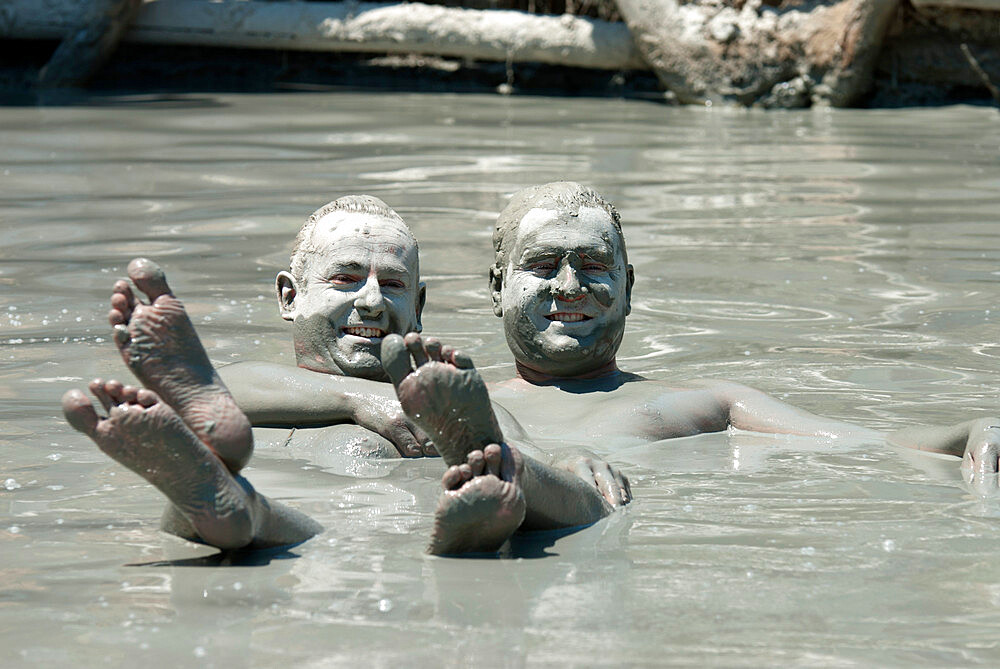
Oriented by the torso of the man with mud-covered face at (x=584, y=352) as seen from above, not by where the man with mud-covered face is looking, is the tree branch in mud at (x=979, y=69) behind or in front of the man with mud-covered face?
behind

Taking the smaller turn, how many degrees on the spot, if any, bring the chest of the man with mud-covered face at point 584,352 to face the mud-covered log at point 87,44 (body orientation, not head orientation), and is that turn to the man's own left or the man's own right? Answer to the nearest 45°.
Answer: approximately 135° to the man's own right

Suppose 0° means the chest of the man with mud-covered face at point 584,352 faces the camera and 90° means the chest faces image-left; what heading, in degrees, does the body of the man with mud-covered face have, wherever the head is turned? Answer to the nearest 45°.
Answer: approximately 0°

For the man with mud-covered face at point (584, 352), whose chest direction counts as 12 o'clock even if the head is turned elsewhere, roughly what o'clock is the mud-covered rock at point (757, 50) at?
The mud-covered rock is roughly at 6 o'clock from the man with mud-covered face.

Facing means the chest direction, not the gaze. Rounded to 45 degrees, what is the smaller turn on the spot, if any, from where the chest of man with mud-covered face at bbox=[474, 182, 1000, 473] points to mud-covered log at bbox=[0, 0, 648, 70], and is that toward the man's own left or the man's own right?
approximately 180°

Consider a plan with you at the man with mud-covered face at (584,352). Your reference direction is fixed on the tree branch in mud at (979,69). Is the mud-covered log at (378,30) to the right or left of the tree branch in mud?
left
